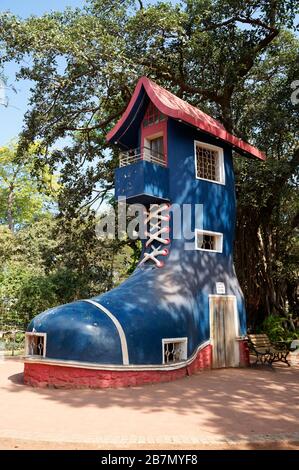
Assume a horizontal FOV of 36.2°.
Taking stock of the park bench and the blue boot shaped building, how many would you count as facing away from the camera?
0
